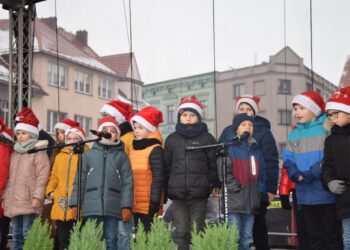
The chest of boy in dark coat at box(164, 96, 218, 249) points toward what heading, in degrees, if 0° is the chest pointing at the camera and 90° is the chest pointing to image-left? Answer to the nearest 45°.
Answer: approximately 0°

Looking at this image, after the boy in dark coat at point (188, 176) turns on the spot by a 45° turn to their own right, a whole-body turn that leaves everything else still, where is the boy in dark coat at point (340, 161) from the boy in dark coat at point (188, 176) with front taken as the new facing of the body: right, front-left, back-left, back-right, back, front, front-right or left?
left
